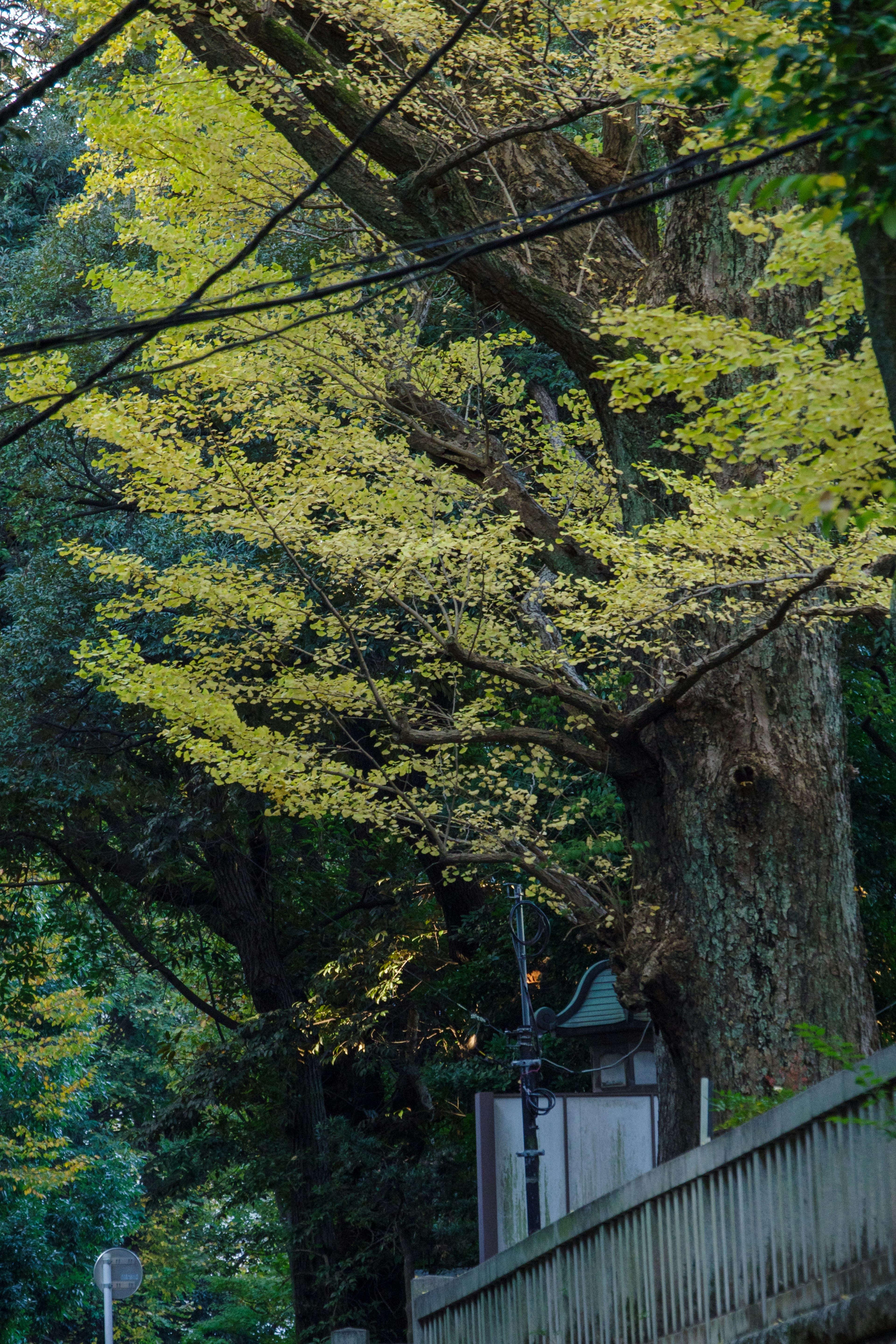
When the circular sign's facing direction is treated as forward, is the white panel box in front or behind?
behind

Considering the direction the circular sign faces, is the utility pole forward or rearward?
rearward

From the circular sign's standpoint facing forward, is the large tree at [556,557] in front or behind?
behind
